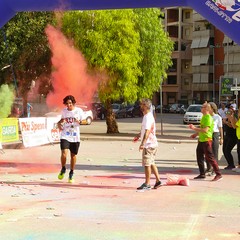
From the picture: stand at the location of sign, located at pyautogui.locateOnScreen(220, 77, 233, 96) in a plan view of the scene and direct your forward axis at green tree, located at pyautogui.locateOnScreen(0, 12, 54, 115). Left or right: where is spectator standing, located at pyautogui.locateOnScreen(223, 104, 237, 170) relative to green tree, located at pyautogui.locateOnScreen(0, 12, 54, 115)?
left

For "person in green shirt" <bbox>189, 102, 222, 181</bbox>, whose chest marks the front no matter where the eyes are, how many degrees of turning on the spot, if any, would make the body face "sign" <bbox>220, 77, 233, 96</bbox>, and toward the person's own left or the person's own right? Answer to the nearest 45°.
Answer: approximately 90° to the person's own right

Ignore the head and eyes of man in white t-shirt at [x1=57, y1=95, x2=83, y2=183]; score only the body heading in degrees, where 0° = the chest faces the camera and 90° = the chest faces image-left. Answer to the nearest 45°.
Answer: approximately 0°

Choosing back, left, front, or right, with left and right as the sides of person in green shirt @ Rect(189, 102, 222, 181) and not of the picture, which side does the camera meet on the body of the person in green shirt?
left

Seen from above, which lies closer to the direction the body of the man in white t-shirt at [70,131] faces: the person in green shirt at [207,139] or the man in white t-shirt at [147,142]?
the man in white t-shirt

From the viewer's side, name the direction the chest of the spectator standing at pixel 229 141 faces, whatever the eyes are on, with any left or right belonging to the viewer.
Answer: facing to the left of the viewer

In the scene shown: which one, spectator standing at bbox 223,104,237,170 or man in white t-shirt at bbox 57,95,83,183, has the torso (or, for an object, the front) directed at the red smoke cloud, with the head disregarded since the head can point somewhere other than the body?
the spectator standing

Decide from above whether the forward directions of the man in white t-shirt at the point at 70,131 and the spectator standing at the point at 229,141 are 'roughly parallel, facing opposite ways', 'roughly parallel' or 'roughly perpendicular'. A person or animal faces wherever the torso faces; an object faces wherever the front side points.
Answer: roughly perpendicular

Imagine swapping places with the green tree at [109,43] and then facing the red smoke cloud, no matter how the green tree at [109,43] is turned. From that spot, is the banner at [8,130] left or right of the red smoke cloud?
right

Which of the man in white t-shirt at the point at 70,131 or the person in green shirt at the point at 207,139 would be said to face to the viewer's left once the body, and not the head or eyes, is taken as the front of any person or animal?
the person in green shirt
